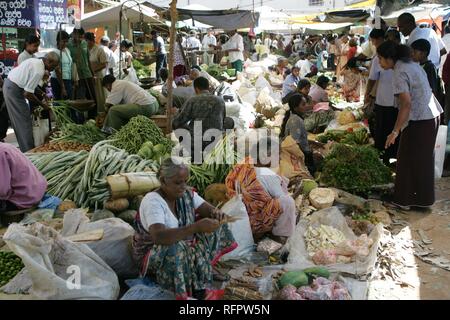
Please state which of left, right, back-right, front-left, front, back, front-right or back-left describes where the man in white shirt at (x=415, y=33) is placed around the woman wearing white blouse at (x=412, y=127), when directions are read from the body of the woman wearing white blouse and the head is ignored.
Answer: right

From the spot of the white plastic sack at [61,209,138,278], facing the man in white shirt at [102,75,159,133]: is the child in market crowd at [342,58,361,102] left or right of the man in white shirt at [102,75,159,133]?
right

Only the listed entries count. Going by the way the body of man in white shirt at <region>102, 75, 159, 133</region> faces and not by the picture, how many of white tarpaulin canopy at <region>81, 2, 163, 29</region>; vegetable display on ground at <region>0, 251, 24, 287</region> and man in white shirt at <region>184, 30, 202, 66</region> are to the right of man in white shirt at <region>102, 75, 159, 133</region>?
2

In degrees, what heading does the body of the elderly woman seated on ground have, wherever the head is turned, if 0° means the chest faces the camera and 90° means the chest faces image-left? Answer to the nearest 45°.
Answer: approximately 315°

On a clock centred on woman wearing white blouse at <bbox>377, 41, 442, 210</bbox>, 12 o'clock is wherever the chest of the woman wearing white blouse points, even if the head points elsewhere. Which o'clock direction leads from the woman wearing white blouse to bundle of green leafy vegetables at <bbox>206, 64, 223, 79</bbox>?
The bundle of green leafy vegetables is roughly at 2 o'clock from the woman wearing white blouse.

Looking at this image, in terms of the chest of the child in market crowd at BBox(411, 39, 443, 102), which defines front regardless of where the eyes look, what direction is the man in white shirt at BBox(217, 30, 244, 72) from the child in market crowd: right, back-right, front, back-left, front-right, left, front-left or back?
front-right

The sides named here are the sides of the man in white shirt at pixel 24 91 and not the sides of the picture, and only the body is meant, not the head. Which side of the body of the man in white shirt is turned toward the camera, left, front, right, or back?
right

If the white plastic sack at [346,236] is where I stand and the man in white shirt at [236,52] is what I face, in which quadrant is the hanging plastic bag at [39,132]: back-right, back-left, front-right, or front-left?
front-left

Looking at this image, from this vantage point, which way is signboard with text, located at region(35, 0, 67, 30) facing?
toward the camera

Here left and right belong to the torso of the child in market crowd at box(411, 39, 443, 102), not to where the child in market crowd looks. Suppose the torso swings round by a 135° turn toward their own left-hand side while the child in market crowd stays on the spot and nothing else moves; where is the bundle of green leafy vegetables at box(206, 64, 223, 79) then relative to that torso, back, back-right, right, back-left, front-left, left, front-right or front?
back

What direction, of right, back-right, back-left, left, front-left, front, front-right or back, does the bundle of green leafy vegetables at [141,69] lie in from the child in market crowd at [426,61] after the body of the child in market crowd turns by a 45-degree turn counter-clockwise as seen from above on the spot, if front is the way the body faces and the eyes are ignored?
right

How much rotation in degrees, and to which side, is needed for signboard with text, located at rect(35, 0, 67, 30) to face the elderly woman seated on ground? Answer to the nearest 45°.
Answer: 0° — it already faces them

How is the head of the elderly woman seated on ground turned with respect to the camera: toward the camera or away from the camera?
toward the camera

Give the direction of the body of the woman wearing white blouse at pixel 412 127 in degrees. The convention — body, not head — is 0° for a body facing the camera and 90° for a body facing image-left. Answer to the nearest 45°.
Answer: approximately 90°

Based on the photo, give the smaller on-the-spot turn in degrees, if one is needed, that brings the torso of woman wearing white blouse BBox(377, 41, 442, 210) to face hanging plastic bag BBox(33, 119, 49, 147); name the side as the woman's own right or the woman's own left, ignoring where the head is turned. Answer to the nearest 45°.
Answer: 0° — they already face it

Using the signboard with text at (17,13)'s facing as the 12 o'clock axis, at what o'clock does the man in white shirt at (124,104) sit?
The man in white shirt is roughly at 11 o'clock from the signboard with text.

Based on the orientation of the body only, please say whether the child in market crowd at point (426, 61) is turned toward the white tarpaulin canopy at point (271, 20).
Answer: no
